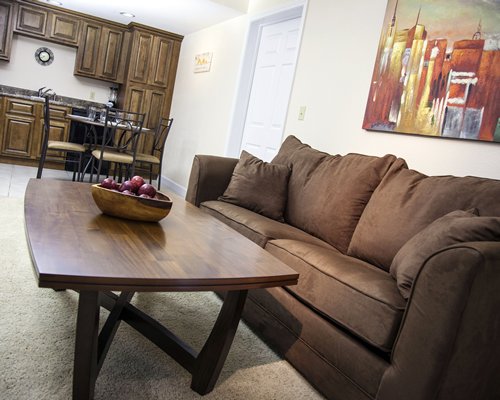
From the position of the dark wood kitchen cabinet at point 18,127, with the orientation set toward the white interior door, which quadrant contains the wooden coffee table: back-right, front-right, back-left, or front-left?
front-right

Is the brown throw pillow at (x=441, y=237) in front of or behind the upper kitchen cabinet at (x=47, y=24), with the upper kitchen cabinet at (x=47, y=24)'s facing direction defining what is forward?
in front

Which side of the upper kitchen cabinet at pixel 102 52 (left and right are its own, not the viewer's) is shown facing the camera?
front

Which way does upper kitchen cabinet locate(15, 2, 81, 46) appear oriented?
toward the camera

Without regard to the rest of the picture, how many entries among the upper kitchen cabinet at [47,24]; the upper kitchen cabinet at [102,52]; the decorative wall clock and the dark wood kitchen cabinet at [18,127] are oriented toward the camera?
4

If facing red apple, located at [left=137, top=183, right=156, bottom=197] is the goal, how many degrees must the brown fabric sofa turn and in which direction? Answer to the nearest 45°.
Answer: approximately 45° to its right

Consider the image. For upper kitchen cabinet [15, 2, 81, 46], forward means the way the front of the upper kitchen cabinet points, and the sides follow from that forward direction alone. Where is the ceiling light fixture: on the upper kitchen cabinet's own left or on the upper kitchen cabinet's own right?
on the upper kitchen cabinet's own left

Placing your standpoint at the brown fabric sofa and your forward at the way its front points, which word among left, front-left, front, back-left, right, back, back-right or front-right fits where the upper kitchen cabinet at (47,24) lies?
right

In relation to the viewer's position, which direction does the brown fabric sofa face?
facing the viewer and to the left of the viewer

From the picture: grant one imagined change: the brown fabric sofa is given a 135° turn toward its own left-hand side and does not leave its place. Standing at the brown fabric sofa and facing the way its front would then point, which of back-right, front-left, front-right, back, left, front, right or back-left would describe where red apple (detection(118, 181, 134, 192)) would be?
back

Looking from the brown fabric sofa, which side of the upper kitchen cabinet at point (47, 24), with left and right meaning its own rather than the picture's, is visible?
front

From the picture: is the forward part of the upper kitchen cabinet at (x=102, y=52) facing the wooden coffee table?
yes

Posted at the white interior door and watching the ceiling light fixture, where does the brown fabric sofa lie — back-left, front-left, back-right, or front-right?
back-left

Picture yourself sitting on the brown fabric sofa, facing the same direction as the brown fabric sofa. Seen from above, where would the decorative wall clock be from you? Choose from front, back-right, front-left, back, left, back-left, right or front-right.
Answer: right

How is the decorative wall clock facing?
toward the camera

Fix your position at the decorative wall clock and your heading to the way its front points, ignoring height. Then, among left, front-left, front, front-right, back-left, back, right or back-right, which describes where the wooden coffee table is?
front

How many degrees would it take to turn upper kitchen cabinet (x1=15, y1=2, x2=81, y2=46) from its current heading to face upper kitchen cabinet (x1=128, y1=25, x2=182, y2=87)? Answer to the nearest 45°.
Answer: approximately 90° to its left
